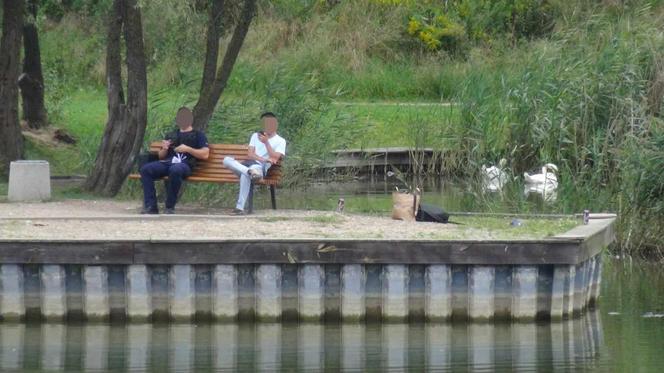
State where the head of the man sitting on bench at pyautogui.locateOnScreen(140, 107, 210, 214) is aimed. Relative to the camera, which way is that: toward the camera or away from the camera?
toward the camera

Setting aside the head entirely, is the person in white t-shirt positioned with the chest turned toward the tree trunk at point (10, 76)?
no

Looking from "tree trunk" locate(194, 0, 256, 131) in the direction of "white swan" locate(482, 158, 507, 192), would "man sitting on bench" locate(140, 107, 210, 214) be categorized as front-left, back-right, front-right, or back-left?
back-right

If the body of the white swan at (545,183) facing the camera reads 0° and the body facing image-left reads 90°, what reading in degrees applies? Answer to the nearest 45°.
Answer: approximately 270°

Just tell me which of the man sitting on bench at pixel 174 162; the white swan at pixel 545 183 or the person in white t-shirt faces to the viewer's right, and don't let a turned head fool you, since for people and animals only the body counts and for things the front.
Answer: the white swan

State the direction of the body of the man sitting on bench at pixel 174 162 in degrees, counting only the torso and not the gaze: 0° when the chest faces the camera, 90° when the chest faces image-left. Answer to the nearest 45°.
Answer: approximately 45°

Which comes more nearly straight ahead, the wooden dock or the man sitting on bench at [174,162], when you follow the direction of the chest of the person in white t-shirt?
the man sitting on bench

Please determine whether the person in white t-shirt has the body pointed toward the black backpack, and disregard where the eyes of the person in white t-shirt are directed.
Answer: no

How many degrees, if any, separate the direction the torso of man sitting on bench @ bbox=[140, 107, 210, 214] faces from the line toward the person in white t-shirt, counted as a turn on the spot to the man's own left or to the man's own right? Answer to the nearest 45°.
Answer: approximately 135° to the man's own left

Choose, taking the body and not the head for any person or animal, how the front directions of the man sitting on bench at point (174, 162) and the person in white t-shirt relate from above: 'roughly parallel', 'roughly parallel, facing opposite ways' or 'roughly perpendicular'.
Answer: roughly parallel

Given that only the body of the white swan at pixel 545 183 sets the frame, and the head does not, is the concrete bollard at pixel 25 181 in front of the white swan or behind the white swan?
behind

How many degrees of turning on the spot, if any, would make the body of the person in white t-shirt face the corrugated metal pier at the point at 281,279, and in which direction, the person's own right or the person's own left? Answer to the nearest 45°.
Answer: approximately 45° to the person's own left

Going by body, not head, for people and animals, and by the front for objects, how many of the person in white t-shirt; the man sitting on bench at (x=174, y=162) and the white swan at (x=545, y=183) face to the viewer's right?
1

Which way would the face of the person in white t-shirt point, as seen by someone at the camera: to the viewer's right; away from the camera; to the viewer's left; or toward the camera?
toward the camera

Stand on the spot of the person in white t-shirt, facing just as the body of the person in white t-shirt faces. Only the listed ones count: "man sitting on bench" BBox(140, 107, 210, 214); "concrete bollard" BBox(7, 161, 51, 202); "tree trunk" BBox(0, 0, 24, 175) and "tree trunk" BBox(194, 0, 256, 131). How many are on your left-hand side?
0

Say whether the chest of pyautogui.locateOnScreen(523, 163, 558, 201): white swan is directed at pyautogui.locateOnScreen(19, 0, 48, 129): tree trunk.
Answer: no
